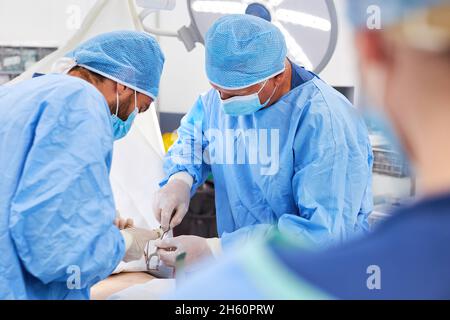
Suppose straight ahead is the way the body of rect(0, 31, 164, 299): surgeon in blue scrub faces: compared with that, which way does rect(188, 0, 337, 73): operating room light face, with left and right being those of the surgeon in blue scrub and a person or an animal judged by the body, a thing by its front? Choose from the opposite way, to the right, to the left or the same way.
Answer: to the right

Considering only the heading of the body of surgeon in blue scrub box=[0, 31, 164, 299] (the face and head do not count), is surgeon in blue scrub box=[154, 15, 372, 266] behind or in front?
in front

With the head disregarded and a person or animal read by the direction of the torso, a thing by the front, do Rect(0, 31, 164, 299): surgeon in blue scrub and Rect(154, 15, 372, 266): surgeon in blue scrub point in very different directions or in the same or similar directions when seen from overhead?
very different directions

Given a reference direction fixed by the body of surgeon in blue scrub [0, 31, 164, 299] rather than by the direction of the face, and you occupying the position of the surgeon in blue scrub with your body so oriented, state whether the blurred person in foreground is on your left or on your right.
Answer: on your right

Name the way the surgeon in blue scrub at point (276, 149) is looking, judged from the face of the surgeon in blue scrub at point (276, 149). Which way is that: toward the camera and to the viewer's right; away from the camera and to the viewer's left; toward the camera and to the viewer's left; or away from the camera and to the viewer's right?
toward the camera and to the viewer's left

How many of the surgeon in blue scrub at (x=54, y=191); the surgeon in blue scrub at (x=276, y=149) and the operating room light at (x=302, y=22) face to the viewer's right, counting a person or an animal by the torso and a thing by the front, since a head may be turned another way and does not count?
1

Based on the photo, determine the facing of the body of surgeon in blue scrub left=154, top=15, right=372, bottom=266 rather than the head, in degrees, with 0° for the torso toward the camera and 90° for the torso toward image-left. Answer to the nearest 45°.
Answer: approximately 45°

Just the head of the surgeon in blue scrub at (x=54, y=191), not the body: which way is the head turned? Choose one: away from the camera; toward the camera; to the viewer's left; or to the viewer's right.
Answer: to the viewer's right

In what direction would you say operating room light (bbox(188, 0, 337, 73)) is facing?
toward the camera

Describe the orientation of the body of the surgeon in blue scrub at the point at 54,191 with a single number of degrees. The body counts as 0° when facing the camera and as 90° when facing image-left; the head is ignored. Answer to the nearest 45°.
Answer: approximately 270°

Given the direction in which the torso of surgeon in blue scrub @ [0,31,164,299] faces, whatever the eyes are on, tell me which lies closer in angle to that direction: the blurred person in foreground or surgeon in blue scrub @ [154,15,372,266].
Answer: the surgeon in blue scrub

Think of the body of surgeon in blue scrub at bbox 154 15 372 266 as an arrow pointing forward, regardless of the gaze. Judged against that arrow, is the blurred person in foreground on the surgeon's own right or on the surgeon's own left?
on the surgeon's own left

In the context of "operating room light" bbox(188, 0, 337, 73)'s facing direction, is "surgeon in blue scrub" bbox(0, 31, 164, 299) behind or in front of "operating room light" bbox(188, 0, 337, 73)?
in front
